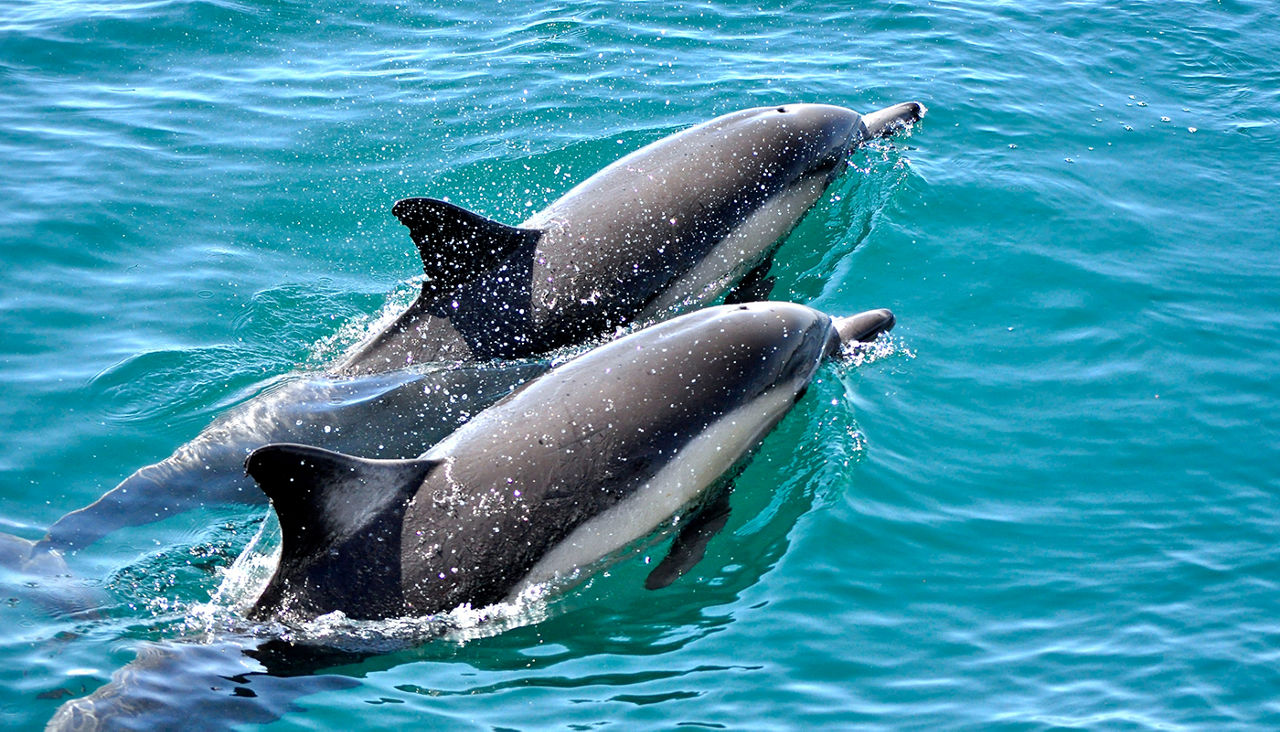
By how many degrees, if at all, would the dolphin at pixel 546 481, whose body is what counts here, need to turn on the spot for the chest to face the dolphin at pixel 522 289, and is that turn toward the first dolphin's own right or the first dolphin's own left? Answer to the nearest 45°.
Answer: approximately 45° to the first dolphin's own left

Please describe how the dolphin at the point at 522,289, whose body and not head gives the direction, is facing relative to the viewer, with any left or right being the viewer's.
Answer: facing away from the viewer and to the right of the viewer

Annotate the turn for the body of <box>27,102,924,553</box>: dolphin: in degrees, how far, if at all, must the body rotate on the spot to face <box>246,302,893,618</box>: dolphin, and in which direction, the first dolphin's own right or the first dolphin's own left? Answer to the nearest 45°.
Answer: approximately 135° to the first dolphin's own right

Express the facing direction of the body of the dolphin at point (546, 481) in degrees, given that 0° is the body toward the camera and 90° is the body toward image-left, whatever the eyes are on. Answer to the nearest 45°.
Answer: approximately 225°
